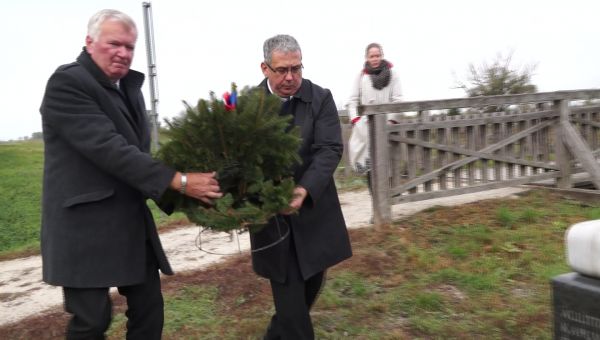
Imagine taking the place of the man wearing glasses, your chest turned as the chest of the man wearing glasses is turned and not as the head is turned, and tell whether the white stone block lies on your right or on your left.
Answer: on your left

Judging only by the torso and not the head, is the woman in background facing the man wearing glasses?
yes

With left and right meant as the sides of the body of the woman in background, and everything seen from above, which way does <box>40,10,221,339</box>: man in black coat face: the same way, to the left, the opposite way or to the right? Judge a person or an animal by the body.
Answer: to the left

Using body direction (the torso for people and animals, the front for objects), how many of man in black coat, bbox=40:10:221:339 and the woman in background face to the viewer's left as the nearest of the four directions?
0

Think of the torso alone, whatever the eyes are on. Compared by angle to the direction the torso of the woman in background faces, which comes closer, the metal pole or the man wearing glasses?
the man wearing glasses

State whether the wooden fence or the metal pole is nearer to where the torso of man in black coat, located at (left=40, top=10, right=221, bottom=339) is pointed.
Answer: the wooden fence

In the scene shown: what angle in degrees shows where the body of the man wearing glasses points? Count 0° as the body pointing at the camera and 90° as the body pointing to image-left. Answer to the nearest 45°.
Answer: approximately 45°

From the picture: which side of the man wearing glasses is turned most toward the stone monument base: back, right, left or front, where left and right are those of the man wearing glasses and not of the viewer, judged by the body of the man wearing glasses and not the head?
left

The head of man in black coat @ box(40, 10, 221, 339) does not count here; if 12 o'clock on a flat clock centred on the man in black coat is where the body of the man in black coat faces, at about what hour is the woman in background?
The woman in background is roughly at 9 o'clock from the man in black coat.

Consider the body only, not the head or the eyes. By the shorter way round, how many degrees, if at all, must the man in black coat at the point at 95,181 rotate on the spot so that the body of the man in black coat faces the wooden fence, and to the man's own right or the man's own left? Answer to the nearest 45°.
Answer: approximately 90° to the man's own left

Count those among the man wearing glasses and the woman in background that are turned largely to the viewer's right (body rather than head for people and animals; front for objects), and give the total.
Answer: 0

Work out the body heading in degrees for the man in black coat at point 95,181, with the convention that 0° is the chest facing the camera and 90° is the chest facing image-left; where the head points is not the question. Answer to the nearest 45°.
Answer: approximately 315°

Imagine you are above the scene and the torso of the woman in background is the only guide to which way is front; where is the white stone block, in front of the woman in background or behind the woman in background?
in front
